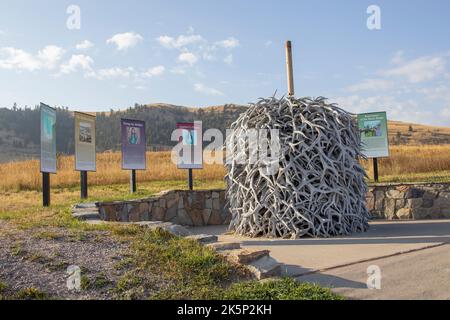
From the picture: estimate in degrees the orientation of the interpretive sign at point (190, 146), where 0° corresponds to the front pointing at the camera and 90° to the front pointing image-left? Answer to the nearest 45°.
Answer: approximately 0°

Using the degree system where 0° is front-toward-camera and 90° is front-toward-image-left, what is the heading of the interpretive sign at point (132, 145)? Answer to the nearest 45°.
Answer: approximately 315°

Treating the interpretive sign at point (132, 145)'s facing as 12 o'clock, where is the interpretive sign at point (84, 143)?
the interpretive sign at point (84, 143) is roughly at 3 o'clock from the interpretive sign at point (132, 145).

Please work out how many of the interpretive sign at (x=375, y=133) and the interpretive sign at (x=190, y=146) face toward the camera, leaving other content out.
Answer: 2

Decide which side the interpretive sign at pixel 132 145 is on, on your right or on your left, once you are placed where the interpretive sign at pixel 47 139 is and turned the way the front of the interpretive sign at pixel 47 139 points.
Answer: on your left

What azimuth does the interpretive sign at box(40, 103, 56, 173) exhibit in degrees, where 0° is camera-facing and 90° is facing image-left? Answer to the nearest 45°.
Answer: approximately 315°

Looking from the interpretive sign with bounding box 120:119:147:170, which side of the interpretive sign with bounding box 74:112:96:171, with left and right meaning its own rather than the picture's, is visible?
left
